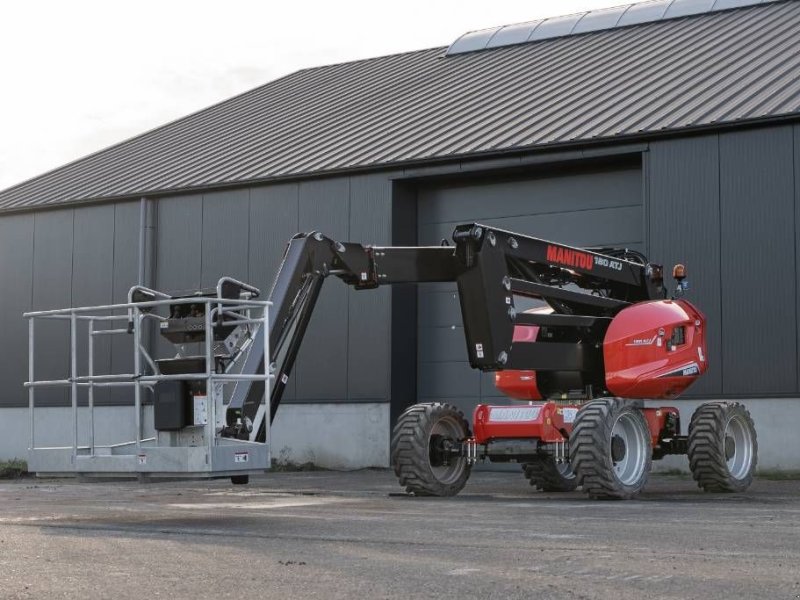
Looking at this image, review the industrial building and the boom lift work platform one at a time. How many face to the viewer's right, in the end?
0

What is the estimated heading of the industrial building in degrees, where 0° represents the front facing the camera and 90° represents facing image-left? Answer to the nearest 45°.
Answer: approximately 45°

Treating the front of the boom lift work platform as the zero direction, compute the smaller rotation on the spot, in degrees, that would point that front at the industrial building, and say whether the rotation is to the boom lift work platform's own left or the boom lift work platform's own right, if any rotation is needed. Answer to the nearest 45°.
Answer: approximately 135° to the boom lift work platform's own right

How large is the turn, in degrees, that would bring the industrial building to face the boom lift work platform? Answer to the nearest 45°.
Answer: approximately 45° to its left
